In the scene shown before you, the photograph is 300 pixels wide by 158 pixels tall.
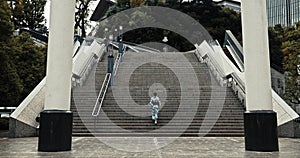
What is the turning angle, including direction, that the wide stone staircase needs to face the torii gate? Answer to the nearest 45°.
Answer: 0° — it already faces it

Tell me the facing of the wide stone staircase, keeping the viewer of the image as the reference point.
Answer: facing the viewer

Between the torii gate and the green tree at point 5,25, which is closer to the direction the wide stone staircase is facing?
the torii gate

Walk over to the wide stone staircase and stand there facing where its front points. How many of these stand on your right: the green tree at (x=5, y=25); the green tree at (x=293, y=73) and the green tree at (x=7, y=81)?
2

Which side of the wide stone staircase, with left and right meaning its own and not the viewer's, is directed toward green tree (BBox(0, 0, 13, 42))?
right

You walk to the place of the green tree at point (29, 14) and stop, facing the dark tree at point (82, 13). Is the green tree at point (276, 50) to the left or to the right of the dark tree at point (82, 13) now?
right

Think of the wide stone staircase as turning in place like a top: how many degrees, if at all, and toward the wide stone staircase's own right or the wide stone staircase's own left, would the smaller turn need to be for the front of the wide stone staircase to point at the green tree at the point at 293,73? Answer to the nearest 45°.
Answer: approximately 135° to the wide stone staircase's own left

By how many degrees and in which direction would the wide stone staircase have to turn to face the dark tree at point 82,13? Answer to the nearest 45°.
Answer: approximately 180°

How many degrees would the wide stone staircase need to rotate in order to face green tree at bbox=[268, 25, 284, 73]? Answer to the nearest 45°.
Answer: approximately 135° to its left

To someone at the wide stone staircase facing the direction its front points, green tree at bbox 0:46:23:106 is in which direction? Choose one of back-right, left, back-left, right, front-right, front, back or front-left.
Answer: right
